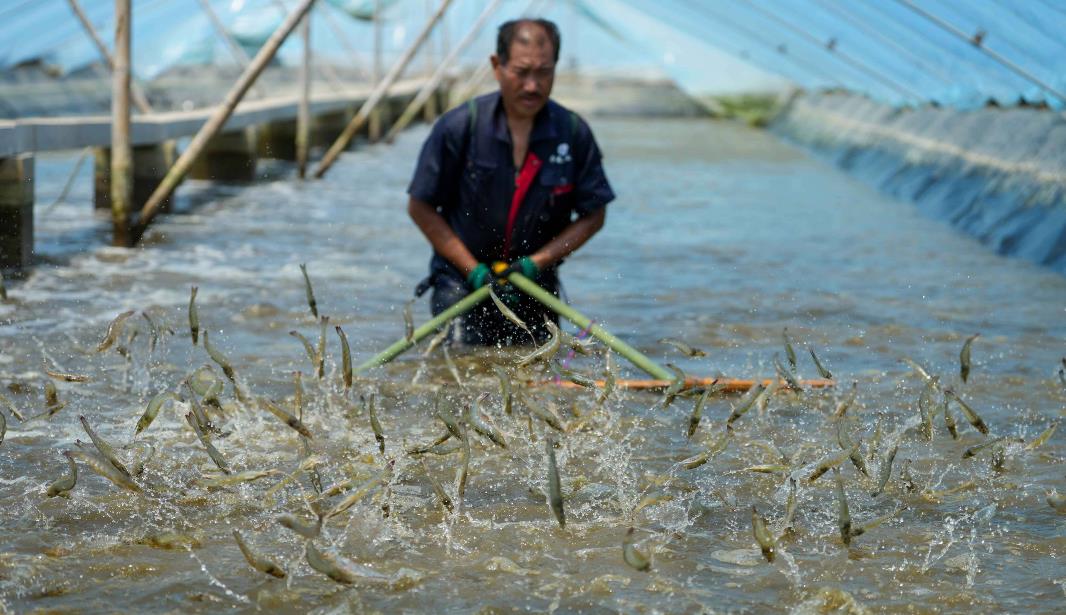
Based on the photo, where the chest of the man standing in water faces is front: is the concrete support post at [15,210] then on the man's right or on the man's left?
on the man's right

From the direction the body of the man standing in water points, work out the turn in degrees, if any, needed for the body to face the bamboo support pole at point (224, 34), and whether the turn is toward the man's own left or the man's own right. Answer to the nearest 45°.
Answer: approximately 180°

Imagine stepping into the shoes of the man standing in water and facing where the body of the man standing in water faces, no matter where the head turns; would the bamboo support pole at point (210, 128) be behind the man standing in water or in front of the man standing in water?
behind

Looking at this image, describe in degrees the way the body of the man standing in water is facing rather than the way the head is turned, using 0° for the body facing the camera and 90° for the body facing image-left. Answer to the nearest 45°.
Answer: approximately 0°

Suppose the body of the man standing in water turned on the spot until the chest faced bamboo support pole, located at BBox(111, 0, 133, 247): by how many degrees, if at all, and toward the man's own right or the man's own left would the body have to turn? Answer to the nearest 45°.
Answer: approximately 135° to the man's own right

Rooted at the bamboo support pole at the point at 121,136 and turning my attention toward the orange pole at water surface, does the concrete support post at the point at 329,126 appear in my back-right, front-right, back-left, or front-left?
back-left

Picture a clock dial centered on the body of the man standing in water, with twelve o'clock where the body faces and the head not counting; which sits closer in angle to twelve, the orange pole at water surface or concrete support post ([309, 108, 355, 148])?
the orange pole at water surface

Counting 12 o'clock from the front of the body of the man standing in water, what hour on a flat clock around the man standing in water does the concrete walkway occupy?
The concrete walkway is roughly at 5 o'clock from the man standing in water.

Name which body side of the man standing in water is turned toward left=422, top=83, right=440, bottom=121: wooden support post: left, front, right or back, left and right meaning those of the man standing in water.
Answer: back

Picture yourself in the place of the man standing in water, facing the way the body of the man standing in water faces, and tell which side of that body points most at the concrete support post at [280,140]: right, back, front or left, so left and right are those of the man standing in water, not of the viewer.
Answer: back

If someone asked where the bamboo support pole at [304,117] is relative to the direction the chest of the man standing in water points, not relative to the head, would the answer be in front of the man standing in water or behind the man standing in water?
behind
